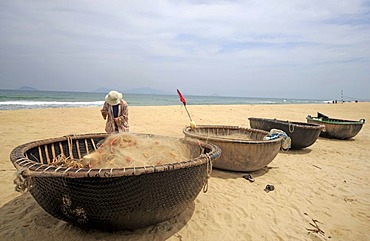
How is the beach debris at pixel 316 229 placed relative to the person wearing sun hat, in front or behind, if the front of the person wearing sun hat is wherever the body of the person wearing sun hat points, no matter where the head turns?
in front

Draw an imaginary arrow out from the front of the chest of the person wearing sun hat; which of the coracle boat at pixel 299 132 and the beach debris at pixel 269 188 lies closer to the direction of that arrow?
the beach debris

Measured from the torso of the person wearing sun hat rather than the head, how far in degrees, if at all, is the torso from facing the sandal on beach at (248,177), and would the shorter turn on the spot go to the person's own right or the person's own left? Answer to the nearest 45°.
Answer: approximately 45° to the person's own left

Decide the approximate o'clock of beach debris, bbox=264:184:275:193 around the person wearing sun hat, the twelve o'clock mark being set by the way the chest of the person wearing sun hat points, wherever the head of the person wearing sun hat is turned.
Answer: The beach debris is roughly at 10 o'clock from the person wearing sun hat.

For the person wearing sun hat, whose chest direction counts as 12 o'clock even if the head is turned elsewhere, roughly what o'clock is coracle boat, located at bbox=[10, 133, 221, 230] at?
The coracle boat is roughly at 12 o'clock from the person wearing sun hat.

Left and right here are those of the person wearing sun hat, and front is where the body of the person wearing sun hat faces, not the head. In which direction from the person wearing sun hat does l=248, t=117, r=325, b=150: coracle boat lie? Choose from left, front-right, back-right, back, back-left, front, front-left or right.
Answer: left
